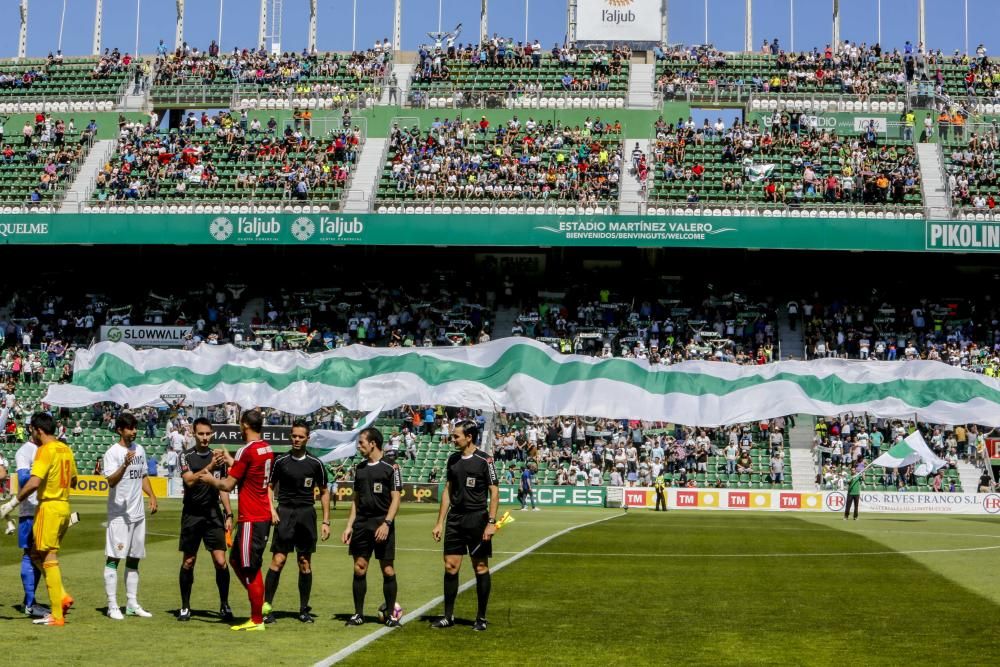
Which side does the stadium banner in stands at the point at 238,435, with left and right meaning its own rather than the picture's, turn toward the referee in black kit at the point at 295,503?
front

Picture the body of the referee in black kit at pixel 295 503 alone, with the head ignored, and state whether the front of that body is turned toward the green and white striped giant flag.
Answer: no

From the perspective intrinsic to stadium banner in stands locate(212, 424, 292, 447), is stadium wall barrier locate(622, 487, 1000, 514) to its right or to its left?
on its left

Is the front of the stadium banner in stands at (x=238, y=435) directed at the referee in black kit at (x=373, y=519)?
yes

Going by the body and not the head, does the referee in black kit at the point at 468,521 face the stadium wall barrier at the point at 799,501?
no

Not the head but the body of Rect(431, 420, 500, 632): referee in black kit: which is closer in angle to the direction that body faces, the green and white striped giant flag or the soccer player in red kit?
the soccer player in red kit

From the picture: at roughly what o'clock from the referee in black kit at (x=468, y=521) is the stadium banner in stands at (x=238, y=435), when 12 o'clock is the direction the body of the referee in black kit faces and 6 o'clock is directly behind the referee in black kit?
The stadium banner in stands is roughly at 4 o'clock from the referee in black kit.

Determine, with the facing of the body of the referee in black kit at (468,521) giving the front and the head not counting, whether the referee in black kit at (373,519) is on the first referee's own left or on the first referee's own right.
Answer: on the first referee's own right

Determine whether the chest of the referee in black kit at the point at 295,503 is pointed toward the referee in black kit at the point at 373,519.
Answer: no

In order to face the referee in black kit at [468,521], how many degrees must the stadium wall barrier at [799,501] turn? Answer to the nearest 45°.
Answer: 0° — it already faces them

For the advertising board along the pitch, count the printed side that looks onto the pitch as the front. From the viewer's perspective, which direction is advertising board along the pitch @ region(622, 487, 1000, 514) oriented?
toward the camera

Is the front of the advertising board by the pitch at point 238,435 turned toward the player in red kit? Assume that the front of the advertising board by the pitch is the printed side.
yes

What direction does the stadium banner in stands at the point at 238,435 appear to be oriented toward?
toward the camera

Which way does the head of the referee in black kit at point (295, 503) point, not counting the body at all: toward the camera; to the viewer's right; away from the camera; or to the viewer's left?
toward the camera

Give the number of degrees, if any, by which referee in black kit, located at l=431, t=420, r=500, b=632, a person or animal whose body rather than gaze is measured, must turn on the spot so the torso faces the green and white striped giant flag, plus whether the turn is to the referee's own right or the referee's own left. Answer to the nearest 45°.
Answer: approximately 135° to the referee's own right
